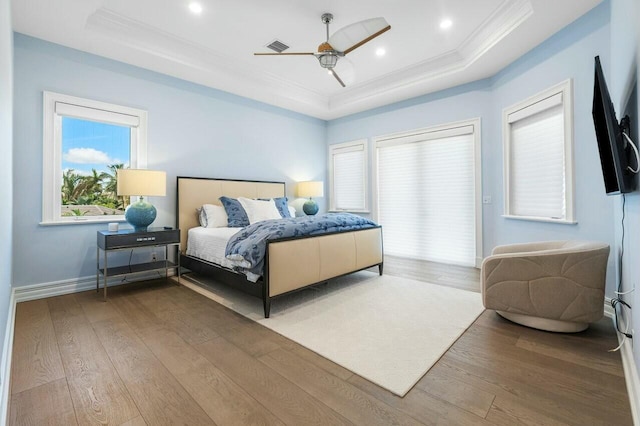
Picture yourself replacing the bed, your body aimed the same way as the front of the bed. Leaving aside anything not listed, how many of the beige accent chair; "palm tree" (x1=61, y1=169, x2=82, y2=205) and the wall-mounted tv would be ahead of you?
2

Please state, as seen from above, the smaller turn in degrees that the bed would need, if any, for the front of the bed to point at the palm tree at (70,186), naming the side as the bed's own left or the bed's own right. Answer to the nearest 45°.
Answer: approximately 135° to the bed's own right

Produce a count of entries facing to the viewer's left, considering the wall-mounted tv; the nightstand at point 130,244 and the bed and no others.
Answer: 1

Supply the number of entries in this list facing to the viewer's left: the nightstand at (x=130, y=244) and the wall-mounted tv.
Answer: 1

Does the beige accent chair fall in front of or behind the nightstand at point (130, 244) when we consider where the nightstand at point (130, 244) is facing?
in front

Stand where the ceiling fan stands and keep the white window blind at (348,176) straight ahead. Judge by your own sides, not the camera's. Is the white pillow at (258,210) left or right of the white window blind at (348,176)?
left

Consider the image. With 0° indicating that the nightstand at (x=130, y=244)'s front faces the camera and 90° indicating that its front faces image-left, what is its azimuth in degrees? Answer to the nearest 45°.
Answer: approximately 315°

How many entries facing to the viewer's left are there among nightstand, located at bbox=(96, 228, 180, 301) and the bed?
0

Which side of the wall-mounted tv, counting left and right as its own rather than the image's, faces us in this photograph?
left

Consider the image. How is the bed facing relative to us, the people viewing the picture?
facing the viewer and to the right of the viewer

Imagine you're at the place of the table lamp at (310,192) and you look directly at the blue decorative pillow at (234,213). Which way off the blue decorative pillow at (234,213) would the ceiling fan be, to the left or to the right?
left
